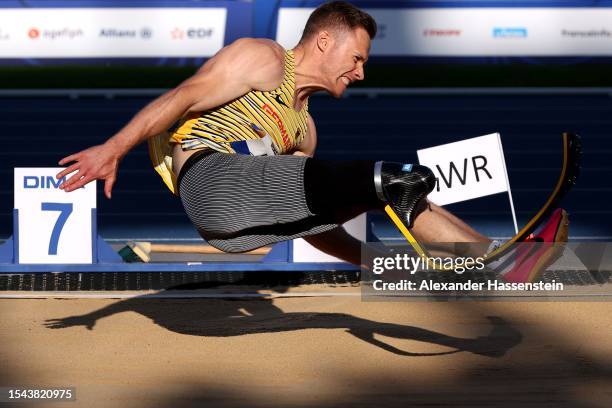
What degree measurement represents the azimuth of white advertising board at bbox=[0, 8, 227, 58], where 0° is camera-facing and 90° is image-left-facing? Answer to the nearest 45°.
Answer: approximately 0°

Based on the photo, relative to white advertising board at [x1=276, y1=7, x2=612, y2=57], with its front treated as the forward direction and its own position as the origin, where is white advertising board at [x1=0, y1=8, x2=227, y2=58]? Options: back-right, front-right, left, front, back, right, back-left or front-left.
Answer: right

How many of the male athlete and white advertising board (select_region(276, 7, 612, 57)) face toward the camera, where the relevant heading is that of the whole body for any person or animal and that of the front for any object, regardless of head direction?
1

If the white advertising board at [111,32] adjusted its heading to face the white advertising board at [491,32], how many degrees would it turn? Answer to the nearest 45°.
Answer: approximately 90° to its left

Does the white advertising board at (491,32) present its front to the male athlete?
yes

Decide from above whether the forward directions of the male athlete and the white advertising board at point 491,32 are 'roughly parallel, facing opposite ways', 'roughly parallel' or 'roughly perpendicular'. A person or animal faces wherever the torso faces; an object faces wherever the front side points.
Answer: roughly perpendicular
